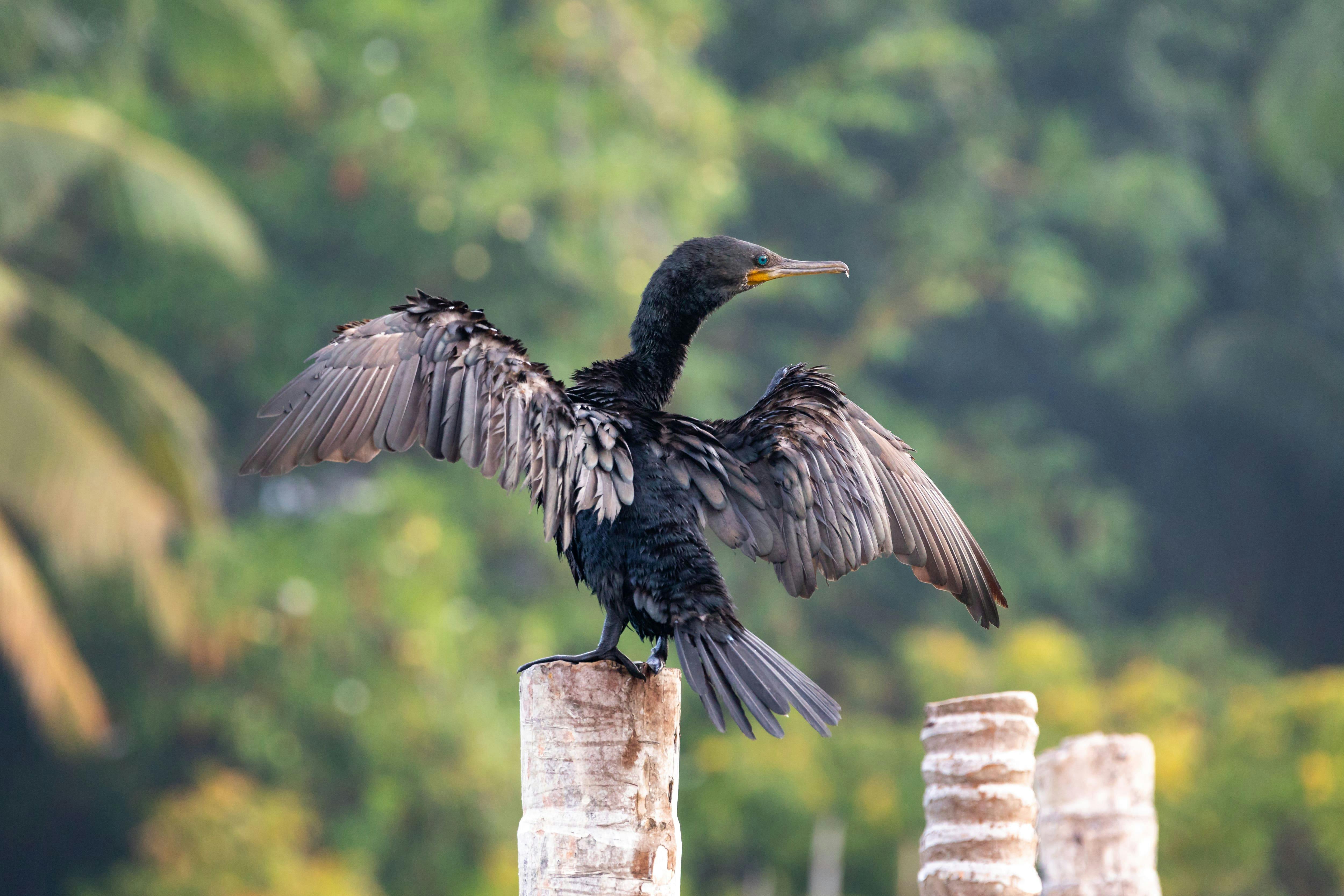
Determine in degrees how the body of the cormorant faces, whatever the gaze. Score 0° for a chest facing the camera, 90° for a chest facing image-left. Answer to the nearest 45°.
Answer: approximately 135°

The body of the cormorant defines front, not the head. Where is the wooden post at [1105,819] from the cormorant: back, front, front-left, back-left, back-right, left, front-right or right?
right
